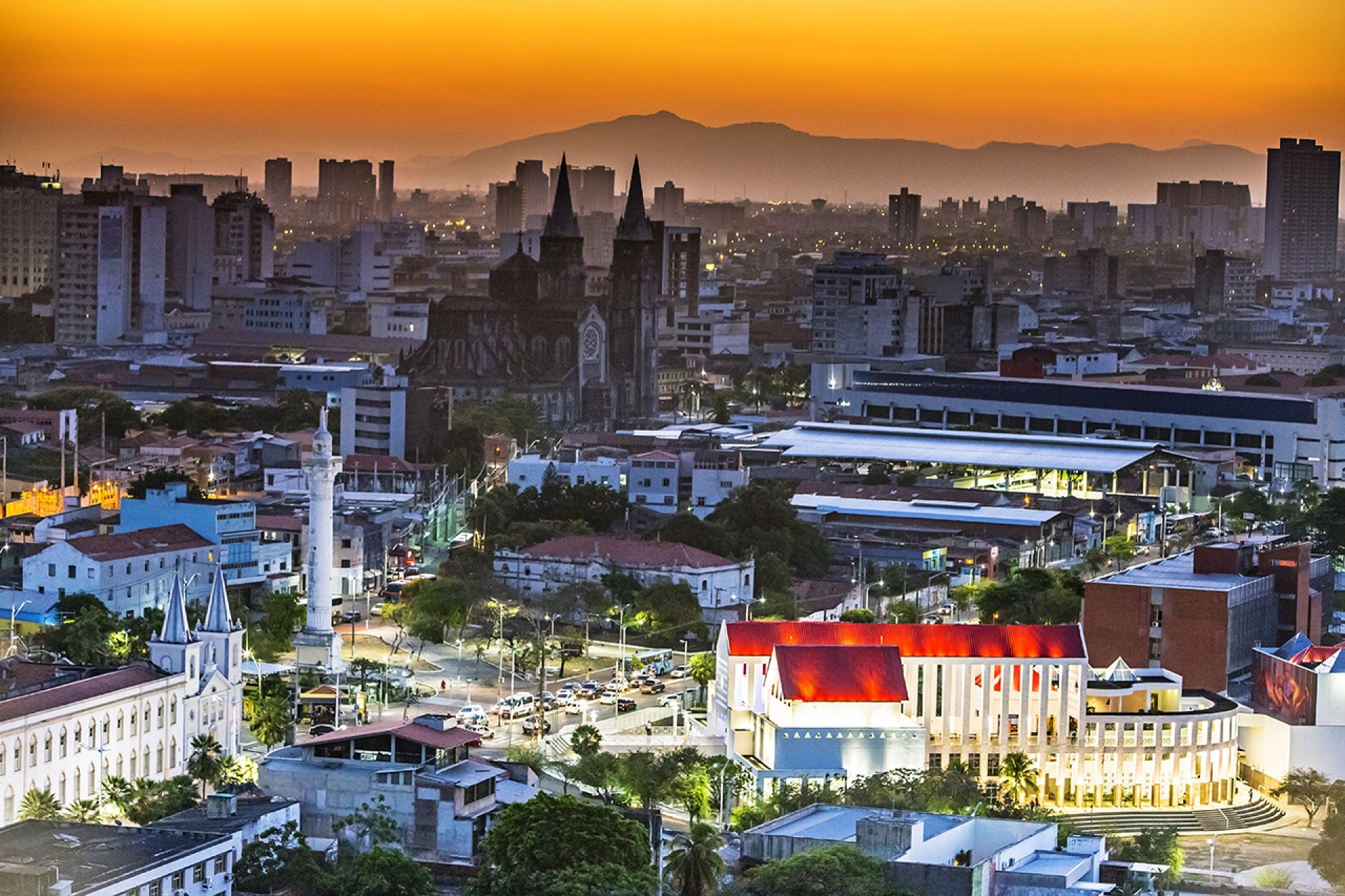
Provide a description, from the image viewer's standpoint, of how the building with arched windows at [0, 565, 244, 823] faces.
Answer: facing the viewer and to the right of the viewer

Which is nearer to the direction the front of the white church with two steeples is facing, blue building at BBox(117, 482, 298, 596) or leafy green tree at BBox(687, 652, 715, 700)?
the leafy green tree

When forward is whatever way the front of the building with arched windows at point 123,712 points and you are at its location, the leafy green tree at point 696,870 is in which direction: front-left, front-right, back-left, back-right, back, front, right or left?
front

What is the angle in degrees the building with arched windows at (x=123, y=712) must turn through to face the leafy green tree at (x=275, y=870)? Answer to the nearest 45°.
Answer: approximately 45° to its right

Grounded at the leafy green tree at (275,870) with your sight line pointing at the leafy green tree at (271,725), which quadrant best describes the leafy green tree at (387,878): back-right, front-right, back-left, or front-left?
back-right
